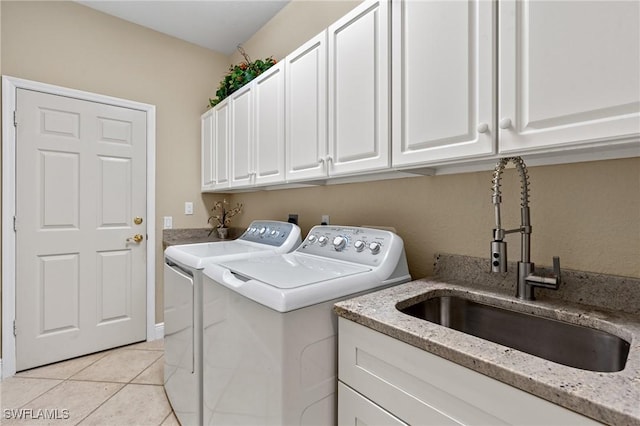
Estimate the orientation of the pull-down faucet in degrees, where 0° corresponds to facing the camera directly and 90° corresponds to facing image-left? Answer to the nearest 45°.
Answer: approximately 45°

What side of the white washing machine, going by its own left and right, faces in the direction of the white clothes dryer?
right

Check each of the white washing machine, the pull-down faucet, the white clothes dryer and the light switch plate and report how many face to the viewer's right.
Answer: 0

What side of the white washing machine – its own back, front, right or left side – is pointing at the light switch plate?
right

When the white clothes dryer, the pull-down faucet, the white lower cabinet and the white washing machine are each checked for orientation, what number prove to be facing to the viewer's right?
0

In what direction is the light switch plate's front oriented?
toward the camera

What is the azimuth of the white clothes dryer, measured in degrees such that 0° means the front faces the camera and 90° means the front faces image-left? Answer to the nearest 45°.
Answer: approximately 45°

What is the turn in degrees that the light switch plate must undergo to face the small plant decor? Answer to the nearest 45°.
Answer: approximately 90° to its left

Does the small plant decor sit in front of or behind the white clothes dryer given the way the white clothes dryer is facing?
behind

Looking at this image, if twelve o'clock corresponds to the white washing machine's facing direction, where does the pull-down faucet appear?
The pull-down faucet is roughly at 8 o'clock from the white washing machine.

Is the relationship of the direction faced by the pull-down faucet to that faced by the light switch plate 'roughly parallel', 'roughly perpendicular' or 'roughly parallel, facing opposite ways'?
roughly perpendicular

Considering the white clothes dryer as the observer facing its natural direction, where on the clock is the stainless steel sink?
The stainless steel sink is roughly at 9 o'clock from the white clothes dryer.

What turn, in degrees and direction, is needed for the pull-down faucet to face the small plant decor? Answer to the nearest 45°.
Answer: approximately 45° to its right

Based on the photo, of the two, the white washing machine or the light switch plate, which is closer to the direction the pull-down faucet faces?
the white washing machine

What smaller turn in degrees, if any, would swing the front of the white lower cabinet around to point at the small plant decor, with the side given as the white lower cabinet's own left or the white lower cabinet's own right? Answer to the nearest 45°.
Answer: approximately 90° to the white lower cabinet's own right

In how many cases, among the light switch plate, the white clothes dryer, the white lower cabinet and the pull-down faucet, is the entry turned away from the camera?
0

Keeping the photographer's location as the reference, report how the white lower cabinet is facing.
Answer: facing the viewer and to the left of the viewer
